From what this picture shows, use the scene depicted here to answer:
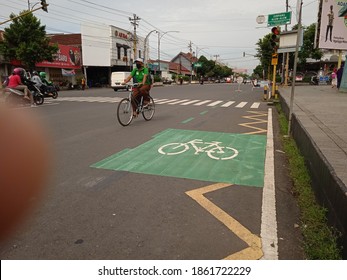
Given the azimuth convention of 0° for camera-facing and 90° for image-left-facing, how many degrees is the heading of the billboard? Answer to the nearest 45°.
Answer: approximately 0°

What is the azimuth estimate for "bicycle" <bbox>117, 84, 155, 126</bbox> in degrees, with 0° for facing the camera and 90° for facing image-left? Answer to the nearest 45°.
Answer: approximately 45°

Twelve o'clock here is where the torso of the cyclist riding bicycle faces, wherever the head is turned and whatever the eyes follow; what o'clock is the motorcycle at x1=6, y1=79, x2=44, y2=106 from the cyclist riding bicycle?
The motorcycle is roughly at 3 o'clock from the cyclist riding bicycle.

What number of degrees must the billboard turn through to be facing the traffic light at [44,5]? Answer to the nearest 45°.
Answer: approximately 45° to its right

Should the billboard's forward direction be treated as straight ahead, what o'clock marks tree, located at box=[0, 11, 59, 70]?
The tree is roughly at 3 o'clock from the billboard.

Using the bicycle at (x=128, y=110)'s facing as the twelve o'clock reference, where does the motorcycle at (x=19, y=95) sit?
The motorcycle is roughly at 3 o'clock from the bicycle.
